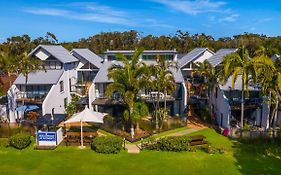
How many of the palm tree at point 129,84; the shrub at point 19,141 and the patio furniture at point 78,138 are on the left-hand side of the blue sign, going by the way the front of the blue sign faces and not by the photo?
2

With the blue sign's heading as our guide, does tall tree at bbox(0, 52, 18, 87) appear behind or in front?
behind

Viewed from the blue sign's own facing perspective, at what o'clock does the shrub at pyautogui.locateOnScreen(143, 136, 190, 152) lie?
The shrub is roughly at 10 o'clock from the blue sign.

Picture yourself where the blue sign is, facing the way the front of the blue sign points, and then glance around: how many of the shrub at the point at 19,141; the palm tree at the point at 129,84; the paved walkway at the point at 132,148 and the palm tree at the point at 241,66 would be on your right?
1

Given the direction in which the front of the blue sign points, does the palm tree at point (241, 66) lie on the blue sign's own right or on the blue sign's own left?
on the blue sign's own left

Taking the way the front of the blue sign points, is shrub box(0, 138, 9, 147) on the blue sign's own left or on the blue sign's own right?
on the blue sign's own right

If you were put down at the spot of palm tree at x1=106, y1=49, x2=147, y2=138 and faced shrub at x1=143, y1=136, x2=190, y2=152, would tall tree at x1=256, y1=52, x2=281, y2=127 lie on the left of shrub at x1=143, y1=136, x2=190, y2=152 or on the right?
left

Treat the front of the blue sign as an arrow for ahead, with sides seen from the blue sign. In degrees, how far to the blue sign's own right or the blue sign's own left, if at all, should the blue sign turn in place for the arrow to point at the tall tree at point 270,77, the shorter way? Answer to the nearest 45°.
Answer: approximately 90° to the blue sign's own left

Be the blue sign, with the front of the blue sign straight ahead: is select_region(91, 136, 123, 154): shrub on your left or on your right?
on your left

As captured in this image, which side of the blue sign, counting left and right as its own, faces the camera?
front

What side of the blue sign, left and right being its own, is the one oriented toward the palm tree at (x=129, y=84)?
left

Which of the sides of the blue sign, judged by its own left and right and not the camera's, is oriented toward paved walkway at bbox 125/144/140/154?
left
